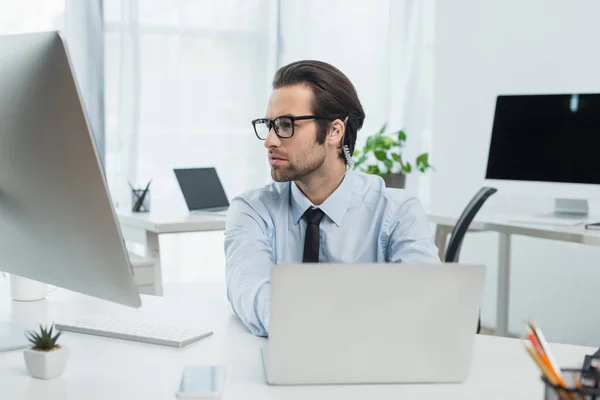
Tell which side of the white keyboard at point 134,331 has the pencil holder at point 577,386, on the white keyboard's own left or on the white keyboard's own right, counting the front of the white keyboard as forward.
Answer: on the white keyboard's own right

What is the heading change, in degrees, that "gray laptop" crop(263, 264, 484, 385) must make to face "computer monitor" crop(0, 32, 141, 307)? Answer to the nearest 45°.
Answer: approximately 90° to its left

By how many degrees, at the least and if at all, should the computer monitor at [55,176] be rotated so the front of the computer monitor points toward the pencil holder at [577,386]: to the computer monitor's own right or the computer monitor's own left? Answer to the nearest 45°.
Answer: approximately 90° to the computer monitor's own right

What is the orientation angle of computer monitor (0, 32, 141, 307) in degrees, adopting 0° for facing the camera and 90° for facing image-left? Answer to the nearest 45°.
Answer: approximately 225°

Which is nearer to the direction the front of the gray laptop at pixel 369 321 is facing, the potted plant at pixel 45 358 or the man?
the man

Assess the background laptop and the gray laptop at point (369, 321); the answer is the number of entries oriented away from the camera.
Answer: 1

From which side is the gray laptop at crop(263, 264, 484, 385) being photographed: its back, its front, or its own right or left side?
back

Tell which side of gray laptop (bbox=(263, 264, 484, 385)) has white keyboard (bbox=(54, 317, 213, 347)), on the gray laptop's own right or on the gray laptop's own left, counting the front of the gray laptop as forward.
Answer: on the gray laptop's own left

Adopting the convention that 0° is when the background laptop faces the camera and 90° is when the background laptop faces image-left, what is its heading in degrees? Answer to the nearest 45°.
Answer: approximately 315°

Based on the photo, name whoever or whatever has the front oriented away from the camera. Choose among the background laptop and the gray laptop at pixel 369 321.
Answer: the gray laptop
